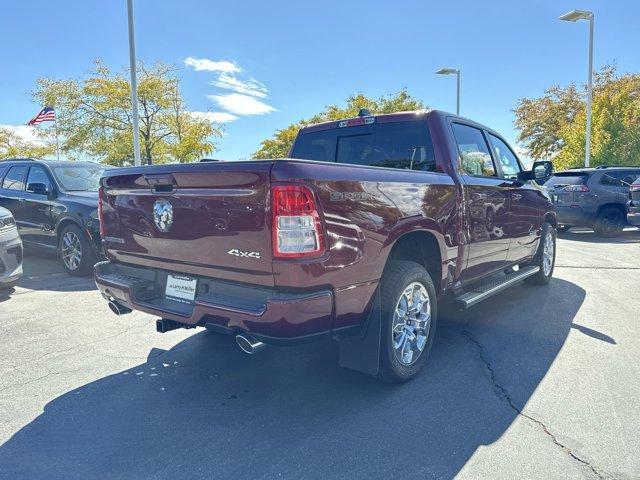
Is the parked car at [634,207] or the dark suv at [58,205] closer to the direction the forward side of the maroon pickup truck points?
the parked car

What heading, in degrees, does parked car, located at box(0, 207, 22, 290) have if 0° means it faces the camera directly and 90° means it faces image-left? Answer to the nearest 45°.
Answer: approximately 315°

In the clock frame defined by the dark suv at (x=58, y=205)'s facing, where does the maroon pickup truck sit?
The maroon pickup truck is roughly at 1 o'clock from the dark suv.

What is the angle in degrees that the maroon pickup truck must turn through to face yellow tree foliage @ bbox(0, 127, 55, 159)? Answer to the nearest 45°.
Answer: approximately 90° to its left

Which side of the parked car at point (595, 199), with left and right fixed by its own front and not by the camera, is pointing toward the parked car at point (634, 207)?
right

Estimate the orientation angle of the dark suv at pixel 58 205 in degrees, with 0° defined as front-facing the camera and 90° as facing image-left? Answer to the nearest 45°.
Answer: approximately 315°

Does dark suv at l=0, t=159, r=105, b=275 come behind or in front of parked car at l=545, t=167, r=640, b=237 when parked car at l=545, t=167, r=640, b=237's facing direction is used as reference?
behind
